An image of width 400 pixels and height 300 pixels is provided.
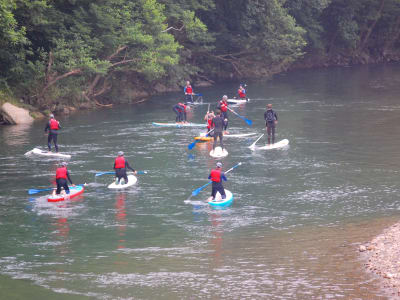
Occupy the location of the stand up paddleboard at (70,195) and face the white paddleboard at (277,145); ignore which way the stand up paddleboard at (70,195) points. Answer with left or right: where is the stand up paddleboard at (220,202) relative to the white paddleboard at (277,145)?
right

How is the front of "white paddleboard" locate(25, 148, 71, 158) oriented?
to the viewer's left

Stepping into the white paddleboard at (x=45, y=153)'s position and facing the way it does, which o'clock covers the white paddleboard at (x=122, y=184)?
the white paddleboard at (x=122, y=184) is roughly at 8 o'clock from the white paddleboard at (x=45, y=153).

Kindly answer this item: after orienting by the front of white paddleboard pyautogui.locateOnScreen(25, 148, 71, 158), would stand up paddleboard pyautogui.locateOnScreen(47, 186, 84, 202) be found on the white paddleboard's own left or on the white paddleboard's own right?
on the white paddleboard's own left

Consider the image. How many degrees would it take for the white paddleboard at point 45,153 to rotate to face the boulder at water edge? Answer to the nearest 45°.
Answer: approximately 90° to its right

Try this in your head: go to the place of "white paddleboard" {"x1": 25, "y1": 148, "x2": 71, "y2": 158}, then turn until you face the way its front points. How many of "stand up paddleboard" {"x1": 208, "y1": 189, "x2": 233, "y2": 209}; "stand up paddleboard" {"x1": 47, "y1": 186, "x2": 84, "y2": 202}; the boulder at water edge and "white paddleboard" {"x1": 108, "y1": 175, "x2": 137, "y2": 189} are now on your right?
1

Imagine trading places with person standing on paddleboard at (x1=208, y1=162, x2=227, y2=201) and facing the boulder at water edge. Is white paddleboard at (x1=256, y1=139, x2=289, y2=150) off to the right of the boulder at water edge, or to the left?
right

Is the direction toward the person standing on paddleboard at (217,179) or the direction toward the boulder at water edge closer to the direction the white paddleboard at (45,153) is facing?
the boulder at water edge

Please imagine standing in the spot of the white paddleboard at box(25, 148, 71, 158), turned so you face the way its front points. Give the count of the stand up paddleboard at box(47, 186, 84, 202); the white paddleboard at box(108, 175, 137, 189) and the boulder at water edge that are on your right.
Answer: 1

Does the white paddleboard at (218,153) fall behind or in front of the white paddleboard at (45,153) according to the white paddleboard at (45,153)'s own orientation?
behind

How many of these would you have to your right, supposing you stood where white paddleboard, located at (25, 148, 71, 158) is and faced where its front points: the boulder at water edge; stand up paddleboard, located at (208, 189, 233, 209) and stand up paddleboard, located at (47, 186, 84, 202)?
1

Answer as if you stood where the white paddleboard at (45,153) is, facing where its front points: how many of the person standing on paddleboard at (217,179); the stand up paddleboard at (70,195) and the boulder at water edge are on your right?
1

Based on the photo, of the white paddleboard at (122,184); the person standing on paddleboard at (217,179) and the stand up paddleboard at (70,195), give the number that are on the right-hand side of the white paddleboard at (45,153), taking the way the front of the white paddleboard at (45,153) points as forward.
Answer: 0

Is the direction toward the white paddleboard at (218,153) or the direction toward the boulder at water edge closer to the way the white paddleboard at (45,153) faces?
the boulder at water edge
